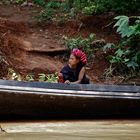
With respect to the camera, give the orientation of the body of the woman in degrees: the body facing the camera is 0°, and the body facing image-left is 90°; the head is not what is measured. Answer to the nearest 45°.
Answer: approximately 45°
